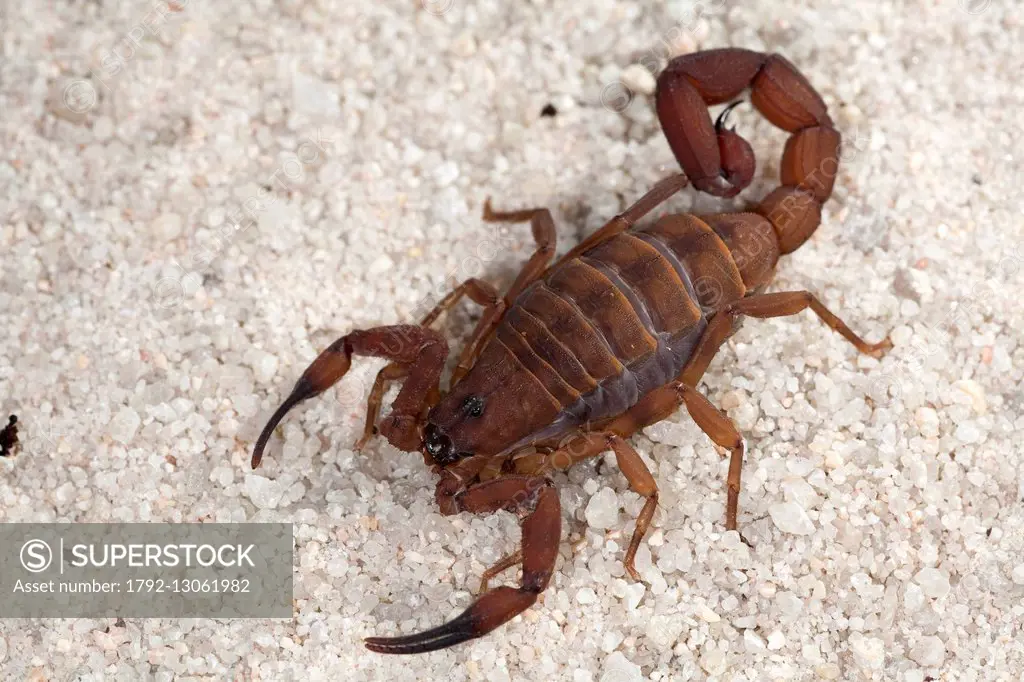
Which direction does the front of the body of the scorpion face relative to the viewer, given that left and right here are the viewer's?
facing the viewer and to the left of the viewer
